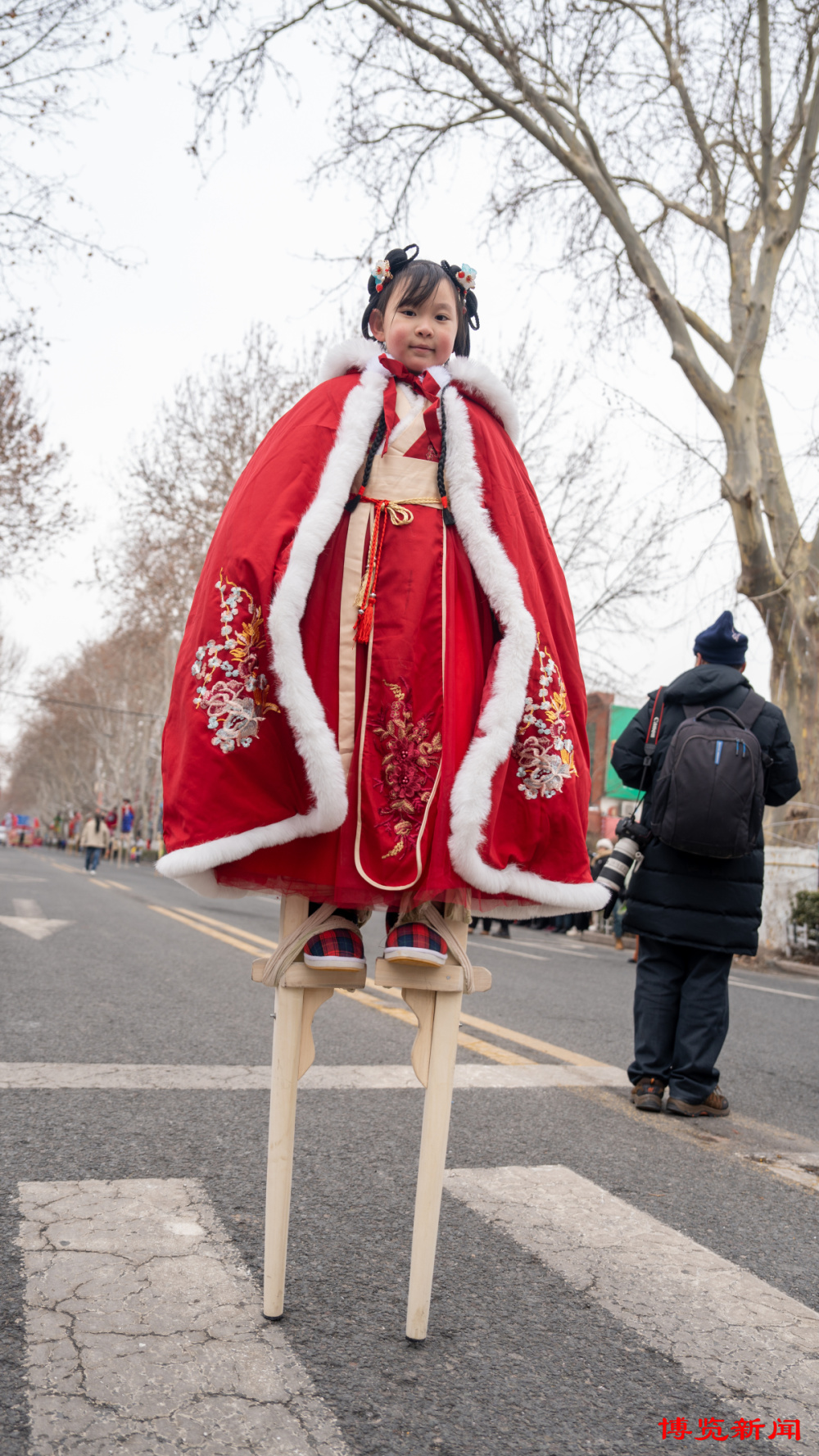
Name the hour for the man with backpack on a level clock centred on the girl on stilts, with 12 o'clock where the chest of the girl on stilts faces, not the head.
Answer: The man with backpack is roughly at 7 o'clock from the girl on stilts.

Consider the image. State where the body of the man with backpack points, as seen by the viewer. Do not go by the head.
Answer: away from the camera

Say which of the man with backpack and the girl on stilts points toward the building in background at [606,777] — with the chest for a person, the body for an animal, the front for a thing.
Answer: the man with backpack

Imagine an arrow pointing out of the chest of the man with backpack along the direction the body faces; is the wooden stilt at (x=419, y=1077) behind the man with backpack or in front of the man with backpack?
behind

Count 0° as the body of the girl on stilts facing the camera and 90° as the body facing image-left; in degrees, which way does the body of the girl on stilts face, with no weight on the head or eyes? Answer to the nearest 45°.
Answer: approximately 0°

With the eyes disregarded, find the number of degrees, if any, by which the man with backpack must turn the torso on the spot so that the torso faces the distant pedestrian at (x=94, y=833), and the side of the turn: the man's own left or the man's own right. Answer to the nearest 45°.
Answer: approximately 45° to the man's own left

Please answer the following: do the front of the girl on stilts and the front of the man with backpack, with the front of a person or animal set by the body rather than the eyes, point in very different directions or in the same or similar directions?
very different directions

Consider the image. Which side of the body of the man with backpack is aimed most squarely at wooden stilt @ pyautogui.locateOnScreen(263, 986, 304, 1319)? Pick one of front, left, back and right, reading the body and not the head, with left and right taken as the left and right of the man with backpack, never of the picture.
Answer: back

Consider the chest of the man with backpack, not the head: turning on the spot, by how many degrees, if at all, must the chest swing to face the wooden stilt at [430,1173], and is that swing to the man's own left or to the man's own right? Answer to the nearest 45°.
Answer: approximately 180°

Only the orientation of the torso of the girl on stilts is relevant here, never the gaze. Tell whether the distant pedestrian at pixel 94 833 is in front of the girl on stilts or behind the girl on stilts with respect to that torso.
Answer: behind
